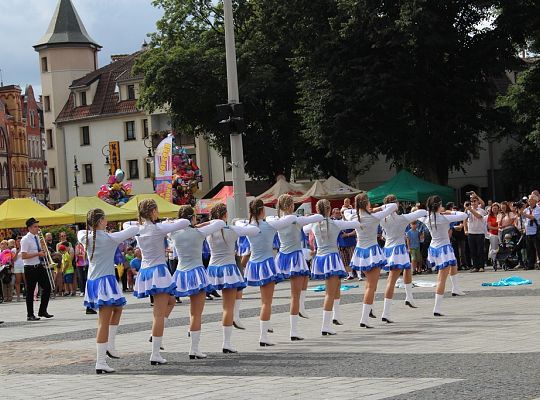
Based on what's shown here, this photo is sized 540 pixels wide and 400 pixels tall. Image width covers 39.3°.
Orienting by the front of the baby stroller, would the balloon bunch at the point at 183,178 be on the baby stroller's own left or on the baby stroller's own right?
on the baby stroller's own right

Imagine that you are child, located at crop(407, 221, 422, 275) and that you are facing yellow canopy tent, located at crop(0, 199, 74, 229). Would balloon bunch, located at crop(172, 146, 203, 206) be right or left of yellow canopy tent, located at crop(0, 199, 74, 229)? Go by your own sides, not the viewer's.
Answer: right

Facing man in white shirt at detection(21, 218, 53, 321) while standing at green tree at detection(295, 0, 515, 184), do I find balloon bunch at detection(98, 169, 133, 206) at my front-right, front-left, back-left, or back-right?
front-right

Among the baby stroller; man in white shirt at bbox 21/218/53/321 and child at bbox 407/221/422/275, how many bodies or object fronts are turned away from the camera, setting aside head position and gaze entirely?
0

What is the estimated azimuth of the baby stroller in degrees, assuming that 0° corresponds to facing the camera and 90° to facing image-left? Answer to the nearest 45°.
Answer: approximately 45°

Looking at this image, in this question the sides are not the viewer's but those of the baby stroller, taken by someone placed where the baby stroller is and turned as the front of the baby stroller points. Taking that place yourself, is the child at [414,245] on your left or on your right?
on your right

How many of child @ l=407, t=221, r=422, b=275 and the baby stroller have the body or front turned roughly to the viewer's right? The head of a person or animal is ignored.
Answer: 0

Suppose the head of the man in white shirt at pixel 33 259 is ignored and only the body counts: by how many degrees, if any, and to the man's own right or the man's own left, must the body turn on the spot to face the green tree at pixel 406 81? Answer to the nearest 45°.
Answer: approximately 90° to the man's own left

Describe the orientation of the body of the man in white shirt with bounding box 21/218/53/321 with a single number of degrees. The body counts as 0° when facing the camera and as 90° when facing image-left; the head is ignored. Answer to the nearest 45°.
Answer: approximately 315°

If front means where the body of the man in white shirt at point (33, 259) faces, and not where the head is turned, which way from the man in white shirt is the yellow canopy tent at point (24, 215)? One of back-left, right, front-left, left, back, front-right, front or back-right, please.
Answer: back-left

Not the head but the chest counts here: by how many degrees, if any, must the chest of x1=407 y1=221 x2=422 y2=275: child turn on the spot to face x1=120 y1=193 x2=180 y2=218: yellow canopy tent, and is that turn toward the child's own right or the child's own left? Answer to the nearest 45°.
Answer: approximately 135° to the child's own right

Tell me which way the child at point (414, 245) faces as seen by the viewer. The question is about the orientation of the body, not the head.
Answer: toward the camera

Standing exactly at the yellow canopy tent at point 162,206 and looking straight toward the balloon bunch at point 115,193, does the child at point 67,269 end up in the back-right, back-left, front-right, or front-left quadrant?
back-left
